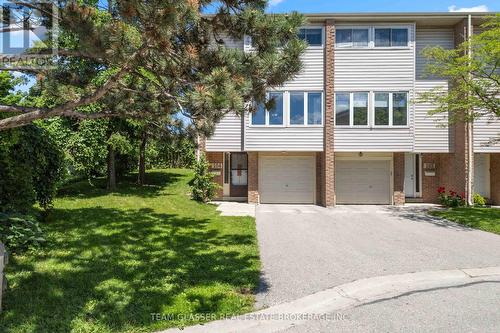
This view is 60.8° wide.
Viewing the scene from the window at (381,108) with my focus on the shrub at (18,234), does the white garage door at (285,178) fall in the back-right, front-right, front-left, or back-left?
front-right

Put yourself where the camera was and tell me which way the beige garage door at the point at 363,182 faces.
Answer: facing the viewer

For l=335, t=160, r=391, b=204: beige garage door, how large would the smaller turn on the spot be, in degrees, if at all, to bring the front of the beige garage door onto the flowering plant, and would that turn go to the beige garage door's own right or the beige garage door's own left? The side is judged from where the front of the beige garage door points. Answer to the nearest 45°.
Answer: approximately 90° to the beige garage door's own left

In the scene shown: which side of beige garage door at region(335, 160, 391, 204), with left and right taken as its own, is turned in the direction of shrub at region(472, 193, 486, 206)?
left

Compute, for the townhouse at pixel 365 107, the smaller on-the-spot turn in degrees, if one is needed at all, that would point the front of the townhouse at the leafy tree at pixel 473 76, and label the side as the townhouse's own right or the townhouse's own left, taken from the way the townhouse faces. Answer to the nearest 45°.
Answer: approximately 45° to the townhouse's own left

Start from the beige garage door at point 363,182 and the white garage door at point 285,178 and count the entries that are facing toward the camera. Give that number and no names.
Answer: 2
